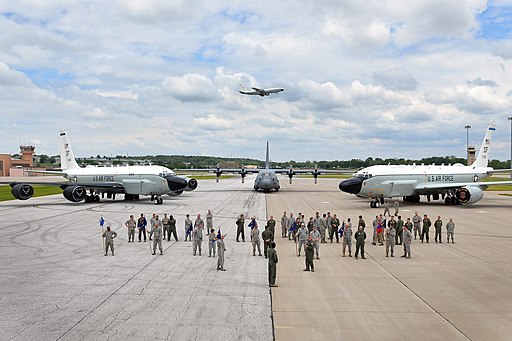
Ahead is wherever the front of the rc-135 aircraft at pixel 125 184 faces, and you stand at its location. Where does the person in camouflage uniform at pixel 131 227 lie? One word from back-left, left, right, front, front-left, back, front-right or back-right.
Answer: front-right

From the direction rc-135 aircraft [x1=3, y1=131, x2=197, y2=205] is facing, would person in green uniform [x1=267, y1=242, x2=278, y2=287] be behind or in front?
in front

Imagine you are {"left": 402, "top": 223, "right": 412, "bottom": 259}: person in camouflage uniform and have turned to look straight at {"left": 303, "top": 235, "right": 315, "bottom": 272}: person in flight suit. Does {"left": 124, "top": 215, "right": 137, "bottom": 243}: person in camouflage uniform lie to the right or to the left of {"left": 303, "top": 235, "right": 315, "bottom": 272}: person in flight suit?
right

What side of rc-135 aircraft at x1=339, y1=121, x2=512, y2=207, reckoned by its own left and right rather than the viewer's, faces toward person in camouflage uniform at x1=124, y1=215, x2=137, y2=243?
front

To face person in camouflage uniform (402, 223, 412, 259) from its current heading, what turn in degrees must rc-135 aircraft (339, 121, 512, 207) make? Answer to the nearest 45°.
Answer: approximately 45° to its left

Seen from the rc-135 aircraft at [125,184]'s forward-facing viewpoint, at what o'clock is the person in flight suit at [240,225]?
The person in flight suit is roughly at 1 o'clock from the rc-135 aircraft.

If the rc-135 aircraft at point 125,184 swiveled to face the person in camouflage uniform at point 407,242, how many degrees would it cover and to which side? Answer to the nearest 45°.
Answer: approximately 45° to its right

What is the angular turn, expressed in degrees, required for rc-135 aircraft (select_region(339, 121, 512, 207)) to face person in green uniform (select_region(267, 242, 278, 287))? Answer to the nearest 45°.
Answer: approximately 45° to its left

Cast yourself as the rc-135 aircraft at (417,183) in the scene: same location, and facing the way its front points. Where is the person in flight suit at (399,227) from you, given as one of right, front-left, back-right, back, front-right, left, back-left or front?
front-left

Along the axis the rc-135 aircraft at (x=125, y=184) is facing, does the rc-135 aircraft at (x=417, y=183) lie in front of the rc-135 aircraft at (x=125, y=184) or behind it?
in front

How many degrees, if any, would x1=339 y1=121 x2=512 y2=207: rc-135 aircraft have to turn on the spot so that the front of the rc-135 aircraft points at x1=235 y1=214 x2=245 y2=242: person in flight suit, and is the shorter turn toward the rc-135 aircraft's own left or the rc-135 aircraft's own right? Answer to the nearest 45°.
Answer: approximately 45° to the rc-135 aircraft's own left

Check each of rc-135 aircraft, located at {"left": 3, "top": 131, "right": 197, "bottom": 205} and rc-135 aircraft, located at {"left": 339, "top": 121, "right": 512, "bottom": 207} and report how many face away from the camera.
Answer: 0

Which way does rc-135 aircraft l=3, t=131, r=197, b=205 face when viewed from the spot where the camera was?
facing the viewer and to the right of the viewer

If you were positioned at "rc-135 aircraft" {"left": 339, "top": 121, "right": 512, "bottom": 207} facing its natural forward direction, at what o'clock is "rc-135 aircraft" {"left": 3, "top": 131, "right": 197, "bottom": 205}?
"rc-135 aircraft" {"left": 3, "top": 131, "right": 197, "bottom": 205} is roughly at 1 o'clock from "rc-135 aircraft" {"left": 339, "top": 121, "right": 512, "bottom": 207}.

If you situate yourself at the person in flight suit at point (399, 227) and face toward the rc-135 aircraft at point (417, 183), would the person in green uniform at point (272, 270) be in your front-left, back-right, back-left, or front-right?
back-left

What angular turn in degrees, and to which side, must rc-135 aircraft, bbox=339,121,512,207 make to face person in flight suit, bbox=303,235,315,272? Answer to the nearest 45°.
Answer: approximately 45° to its left

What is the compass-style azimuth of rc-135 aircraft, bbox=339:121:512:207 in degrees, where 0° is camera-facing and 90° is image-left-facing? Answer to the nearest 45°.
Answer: approximately 45°
